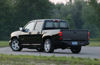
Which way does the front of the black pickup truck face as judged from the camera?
facing away from the viewer and to the left of the viewer
